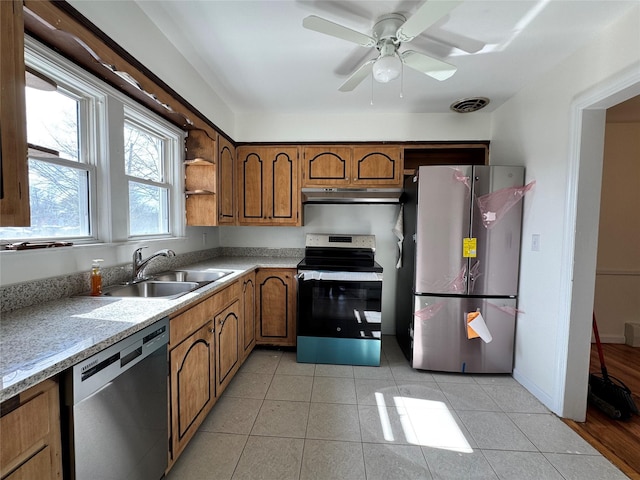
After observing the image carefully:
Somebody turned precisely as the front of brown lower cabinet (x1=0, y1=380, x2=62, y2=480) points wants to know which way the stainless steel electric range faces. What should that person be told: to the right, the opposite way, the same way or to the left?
to the right

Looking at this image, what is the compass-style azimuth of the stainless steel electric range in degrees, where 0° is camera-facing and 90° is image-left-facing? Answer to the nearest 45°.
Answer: approximately 0°

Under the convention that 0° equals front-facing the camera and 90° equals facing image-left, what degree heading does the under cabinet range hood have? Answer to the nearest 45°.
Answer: approximately 0°

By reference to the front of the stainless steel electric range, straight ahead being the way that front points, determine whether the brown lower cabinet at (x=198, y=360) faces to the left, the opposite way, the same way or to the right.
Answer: to the left

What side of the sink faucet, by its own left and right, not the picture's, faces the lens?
right

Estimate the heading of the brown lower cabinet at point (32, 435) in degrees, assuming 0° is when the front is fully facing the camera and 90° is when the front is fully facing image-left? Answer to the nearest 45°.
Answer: approximately 315°
